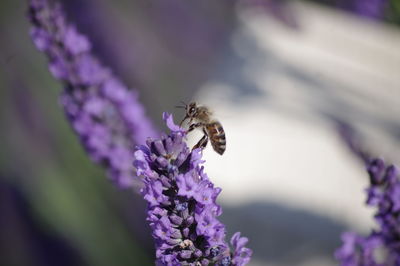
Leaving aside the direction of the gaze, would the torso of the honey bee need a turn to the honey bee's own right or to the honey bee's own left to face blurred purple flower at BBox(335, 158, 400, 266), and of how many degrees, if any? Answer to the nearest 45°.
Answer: approximately 135° to the honey bee's own left

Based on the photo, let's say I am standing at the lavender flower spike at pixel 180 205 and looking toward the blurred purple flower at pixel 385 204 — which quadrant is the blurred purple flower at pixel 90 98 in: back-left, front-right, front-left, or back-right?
back-left

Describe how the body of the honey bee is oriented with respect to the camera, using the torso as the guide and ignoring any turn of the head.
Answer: to the viewer's left
